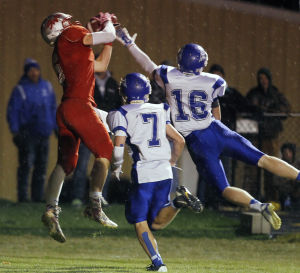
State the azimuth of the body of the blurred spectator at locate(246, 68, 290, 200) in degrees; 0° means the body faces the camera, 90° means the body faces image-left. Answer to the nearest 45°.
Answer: approximately 0°

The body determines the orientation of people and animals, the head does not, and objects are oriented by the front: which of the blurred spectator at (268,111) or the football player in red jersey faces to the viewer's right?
the football player in red jersey

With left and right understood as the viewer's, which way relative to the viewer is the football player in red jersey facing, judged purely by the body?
facing to the right of the viewer

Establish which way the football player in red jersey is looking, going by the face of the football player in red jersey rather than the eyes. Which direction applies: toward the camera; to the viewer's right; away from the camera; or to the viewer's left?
to the viewer's right

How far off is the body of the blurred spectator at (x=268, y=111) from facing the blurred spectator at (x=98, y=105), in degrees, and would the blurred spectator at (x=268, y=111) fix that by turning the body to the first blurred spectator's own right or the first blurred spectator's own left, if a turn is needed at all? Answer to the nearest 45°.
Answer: approximately 90° to the first blurred spectator's own right

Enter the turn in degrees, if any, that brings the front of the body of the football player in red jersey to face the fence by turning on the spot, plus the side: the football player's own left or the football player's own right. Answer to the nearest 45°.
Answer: approximately 45° to the football player's own left

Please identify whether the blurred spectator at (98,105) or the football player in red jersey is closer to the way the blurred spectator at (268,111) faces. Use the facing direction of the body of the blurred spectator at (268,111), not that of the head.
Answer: the football player in red jersey

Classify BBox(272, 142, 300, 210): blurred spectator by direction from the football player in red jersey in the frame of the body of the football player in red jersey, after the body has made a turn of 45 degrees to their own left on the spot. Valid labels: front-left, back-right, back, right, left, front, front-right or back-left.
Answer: front

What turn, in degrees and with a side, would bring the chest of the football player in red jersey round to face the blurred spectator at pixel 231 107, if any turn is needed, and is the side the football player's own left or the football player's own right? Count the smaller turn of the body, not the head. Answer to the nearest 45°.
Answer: approximately 45° to the football player's own left

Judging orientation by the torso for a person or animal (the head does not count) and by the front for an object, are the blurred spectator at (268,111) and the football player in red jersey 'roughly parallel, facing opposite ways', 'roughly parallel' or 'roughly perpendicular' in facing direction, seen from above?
roughly perpendicular
